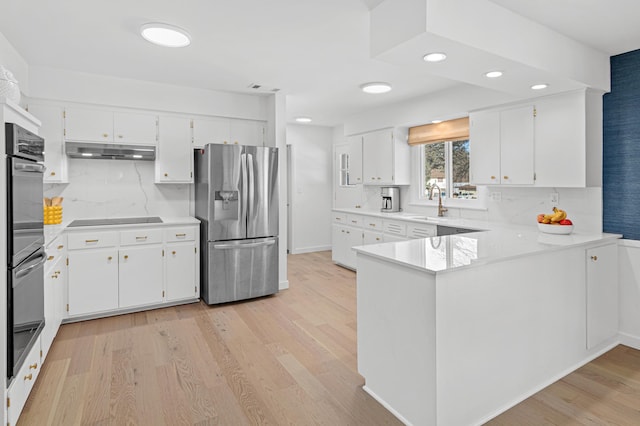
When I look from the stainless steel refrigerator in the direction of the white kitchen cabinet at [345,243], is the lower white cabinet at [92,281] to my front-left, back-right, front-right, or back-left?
back-left

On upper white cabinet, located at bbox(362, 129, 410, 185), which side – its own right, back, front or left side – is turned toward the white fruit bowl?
left

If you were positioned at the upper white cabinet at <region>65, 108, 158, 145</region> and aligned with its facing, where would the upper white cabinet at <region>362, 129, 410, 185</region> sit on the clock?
the upper white cabinet at <region>362, 129, 410, 185</region> is roughly at 9 o'clock from the upper white cabinet at <region>65, 108, 158, 145</region>.

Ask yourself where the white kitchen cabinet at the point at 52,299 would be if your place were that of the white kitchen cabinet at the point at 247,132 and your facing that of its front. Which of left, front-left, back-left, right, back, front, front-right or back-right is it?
front-right

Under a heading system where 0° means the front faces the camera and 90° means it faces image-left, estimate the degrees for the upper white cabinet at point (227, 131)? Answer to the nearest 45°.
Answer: approximately 0°

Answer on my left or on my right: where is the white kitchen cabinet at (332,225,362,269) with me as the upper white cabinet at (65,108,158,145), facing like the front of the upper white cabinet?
on my left

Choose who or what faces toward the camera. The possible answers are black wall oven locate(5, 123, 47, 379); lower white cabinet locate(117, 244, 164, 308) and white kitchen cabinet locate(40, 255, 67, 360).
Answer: the lower white cabinet

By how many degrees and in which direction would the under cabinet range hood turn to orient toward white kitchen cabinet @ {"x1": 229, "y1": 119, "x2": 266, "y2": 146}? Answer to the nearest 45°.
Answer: approximately 90° to its left

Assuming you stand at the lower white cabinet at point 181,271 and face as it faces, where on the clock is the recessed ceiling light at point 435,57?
The recessed ceiling light is roughly at 11 o'clock from the lower white cabinet.
